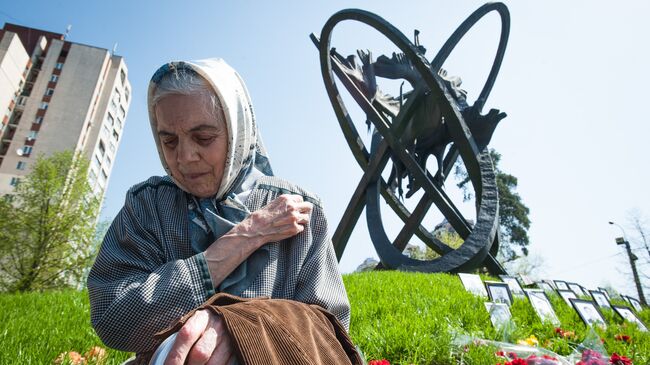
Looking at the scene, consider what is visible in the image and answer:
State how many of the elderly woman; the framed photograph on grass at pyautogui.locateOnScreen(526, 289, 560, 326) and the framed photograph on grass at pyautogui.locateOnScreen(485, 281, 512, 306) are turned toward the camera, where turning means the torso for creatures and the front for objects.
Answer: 3

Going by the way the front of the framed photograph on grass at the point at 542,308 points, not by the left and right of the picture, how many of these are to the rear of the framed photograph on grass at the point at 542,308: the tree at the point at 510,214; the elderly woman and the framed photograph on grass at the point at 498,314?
1

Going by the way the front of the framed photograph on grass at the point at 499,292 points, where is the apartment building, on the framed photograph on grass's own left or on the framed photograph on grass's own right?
on the framed photograph on grass's own right

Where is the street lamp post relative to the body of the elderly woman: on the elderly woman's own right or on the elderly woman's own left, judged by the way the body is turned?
on the elderly woman's own left

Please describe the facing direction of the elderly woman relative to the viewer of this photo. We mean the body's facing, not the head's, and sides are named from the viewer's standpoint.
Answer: facing the viewer

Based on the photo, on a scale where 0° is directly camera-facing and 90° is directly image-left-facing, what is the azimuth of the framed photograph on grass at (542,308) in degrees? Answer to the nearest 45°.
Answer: approximately 0°

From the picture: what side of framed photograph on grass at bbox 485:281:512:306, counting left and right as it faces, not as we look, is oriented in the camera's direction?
front

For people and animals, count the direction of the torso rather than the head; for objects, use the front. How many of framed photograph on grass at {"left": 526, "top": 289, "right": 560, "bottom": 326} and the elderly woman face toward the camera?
2

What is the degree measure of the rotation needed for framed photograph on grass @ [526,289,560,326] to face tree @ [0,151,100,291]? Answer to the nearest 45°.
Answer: approximately 90° to its right

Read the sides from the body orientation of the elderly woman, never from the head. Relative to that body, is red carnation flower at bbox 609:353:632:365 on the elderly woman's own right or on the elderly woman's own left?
on the elderly woman's own left

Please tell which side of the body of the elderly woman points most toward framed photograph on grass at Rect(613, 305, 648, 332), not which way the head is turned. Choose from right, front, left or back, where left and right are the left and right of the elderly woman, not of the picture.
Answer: left

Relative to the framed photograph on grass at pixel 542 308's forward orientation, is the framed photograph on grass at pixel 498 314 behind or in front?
in front

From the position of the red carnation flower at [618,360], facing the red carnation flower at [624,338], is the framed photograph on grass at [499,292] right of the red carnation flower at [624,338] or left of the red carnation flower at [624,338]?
left

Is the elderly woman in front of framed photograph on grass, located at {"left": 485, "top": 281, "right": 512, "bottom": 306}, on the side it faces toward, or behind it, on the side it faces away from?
in front
